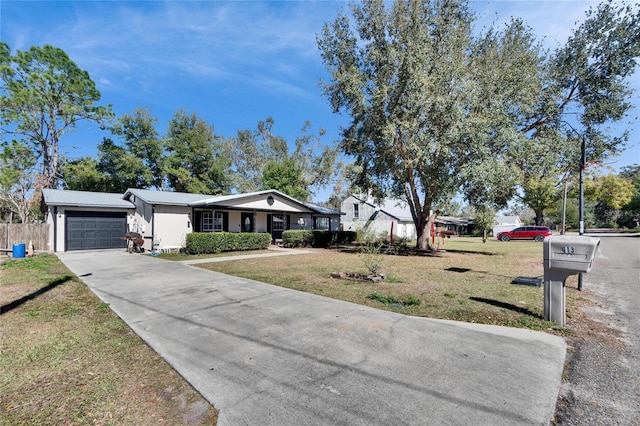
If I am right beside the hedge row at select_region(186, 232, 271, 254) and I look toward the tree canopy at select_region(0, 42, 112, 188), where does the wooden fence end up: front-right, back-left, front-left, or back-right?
front-left

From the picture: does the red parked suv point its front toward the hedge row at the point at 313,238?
no

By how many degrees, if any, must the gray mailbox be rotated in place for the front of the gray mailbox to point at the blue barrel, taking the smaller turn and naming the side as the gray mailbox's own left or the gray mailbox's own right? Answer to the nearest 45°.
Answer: approximately 180°

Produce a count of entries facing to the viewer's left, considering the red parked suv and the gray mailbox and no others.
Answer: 1

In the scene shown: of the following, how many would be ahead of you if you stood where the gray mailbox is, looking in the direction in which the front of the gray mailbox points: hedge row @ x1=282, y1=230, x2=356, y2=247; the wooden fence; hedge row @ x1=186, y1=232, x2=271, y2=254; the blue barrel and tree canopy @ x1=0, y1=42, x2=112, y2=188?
0

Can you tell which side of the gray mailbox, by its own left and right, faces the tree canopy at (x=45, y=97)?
back

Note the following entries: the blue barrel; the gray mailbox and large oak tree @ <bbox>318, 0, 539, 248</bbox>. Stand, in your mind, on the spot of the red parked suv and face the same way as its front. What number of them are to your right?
0

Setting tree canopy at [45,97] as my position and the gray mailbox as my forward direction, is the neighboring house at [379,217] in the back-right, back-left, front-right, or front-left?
front-left

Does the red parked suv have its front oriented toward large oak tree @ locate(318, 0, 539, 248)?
no

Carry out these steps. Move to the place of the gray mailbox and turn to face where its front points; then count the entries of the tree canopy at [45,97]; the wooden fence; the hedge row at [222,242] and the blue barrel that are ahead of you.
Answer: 0

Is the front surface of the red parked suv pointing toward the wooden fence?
no

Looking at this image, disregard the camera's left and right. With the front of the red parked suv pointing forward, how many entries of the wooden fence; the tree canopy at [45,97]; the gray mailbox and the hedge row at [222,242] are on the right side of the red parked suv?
0
